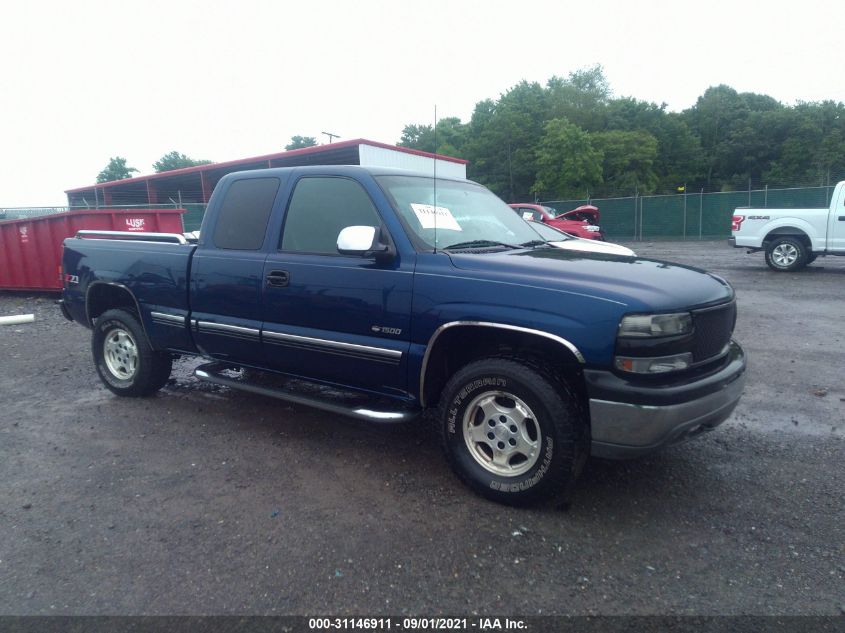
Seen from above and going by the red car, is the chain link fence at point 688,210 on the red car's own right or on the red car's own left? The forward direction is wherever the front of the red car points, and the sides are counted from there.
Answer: on the red car's own left

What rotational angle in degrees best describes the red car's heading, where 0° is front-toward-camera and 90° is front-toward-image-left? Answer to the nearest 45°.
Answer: approximately 315°

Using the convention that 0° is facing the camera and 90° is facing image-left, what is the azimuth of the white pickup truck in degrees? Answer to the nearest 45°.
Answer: approximately 270°

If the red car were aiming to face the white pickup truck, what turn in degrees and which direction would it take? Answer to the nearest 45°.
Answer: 0° — it already faces it

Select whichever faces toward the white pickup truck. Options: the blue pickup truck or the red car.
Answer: the red car

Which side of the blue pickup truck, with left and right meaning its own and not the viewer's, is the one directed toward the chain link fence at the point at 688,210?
left

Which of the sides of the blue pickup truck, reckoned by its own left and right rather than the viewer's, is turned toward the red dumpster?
back

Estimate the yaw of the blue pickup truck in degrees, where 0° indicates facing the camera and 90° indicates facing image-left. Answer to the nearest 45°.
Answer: approximately 315°

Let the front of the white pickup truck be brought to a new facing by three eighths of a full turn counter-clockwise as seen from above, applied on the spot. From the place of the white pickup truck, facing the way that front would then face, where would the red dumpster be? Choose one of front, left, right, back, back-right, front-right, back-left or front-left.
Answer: left
